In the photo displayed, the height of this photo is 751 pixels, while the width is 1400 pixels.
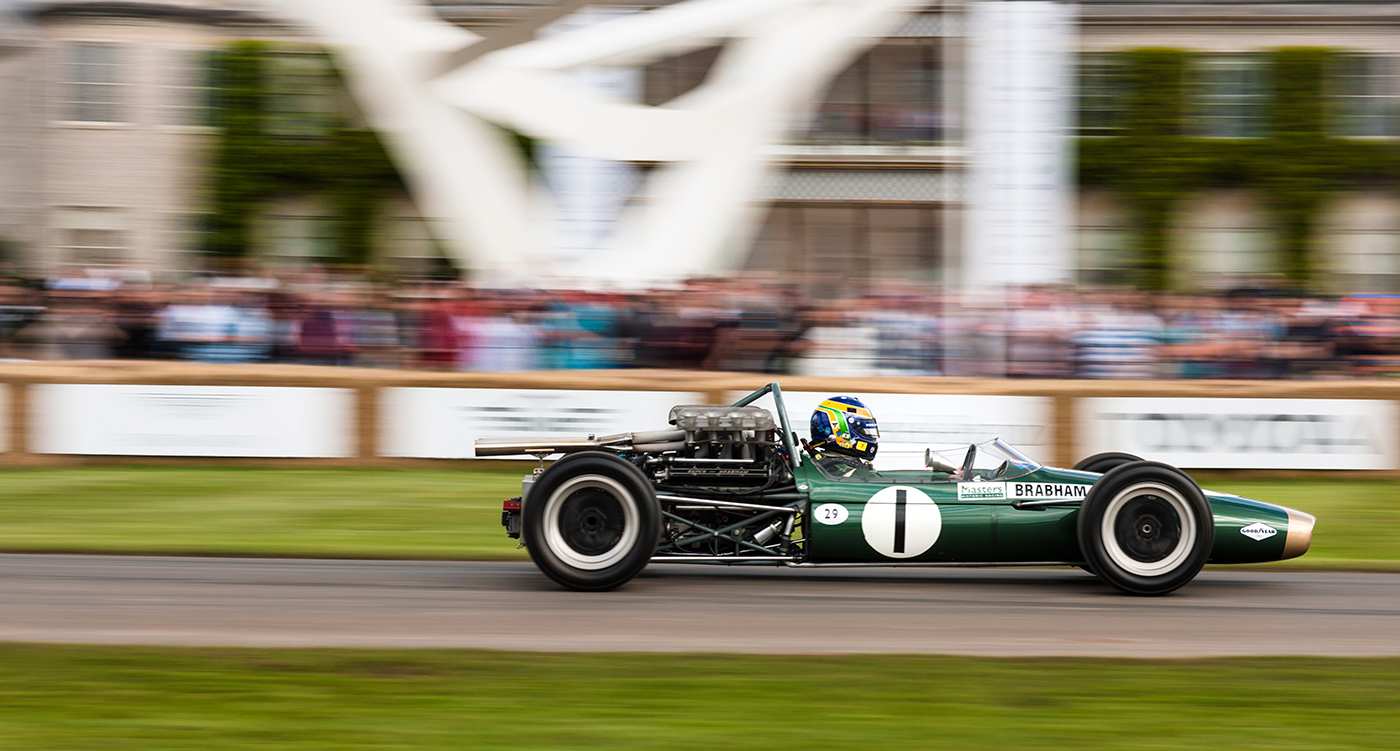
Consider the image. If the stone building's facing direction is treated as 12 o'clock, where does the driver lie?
The driver is roughly at 12 o'clock from the stone building.

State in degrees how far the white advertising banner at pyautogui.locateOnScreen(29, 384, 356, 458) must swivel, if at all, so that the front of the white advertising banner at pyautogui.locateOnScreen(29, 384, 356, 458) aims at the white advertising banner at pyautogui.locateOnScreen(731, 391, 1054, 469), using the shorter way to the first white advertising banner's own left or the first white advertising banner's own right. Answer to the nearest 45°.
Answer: approximately 90° to the first white advertising banner's own left

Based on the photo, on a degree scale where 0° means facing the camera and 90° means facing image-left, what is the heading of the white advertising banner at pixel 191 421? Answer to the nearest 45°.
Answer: approximately 0°

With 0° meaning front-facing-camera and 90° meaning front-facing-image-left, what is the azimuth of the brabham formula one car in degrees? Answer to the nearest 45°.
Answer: approximately 270°

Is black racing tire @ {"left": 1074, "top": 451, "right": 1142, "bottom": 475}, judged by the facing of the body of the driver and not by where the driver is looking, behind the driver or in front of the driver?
in front

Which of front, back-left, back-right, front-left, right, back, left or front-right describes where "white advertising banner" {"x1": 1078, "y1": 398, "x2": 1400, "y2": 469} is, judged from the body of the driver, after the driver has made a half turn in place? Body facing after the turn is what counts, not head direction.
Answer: back-right

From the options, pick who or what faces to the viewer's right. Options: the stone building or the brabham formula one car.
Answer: the brabham formula one car

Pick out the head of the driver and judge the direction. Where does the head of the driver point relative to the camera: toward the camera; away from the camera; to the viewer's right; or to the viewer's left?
to the viewer's right

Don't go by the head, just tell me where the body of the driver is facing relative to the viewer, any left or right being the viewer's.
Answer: facing to the right of the viewer

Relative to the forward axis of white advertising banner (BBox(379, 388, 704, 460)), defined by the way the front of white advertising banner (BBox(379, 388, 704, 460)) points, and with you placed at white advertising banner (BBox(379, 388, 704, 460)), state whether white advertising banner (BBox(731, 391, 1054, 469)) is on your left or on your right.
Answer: on your left

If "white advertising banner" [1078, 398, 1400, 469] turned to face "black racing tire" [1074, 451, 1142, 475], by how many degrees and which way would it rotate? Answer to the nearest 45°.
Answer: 0° — it already faces it

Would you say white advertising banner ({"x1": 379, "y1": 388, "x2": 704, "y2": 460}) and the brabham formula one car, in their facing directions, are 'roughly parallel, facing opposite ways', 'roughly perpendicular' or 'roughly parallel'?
roughly perpendicular
